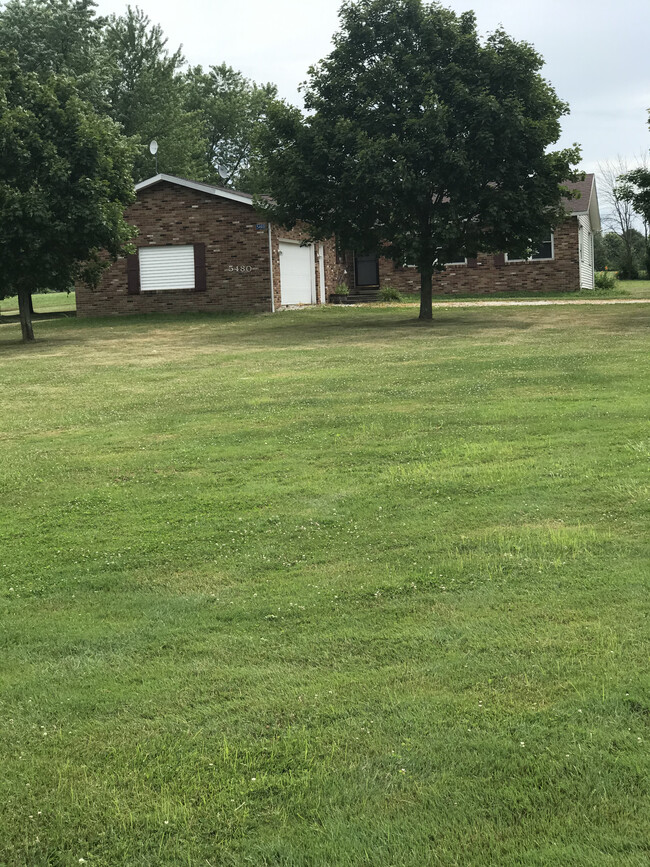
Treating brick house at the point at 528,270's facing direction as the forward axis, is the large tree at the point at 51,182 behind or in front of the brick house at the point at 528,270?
in front

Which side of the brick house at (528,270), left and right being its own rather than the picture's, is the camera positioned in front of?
front

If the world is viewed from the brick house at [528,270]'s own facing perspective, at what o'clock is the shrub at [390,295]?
The shrub is roughly at 2 o'clock from the brick house.

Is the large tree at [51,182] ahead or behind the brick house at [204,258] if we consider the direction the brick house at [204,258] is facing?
ahead
